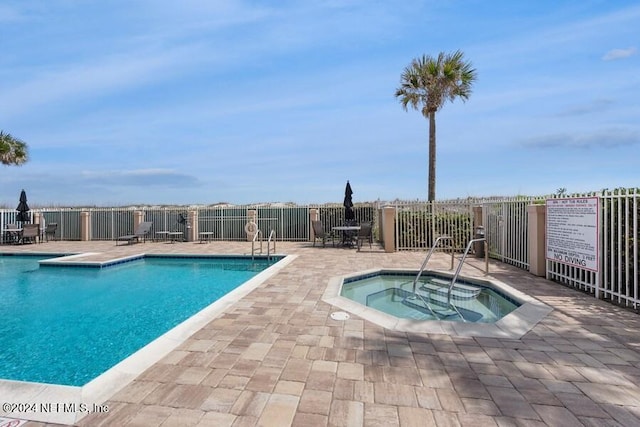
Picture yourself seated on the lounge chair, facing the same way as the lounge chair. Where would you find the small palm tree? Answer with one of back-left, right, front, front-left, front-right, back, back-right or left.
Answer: right

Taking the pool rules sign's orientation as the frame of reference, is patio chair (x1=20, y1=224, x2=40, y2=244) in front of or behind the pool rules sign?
in front

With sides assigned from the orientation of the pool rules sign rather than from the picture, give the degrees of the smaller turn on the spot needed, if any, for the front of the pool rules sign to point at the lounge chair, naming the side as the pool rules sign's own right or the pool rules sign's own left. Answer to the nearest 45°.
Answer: approximately 45° to the pool rules sign's own right

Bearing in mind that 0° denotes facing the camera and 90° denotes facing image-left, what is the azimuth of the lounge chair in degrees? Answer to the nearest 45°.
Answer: approximately 45°

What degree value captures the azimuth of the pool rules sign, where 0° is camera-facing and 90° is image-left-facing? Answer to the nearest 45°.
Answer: approximately 45°

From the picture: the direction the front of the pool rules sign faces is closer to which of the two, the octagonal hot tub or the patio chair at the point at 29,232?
the octagonal hot tub

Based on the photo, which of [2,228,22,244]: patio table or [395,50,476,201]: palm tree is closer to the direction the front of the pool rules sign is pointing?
the patio table

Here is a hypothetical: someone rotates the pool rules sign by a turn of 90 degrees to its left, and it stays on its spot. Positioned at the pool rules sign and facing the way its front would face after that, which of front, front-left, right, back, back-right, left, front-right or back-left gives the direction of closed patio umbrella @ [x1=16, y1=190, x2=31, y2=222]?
back-right

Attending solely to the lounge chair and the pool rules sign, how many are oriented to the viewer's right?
0

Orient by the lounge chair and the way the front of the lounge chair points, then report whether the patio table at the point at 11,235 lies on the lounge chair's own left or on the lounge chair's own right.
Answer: on the lounge chair's own right
